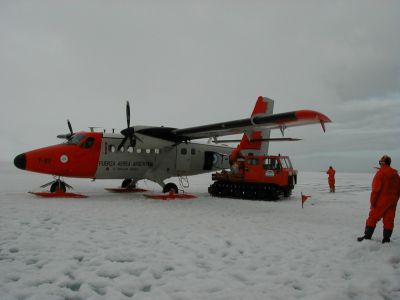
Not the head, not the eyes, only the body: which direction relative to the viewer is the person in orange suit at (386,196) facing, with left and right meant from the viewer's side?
facing away from the viewer and to the left of the viewer

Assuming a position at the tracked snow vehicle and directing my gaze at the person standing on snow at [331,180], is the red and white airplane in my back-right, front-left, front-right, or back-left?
back-left

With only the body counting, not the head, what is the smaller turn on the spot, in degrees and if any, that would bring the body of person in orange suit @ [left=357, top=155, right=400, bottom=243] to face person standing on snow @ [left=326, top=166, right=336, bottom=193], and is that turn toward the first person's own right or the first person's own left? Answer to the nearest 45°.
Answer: approximately 45° to the first person's own right

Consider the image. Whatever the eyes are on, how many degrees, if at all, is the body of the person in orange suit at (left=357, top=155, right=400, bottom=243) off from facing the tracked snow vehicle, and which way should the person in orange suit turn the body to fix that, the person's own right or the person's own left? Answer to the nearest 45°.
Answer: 0° — they already face it
